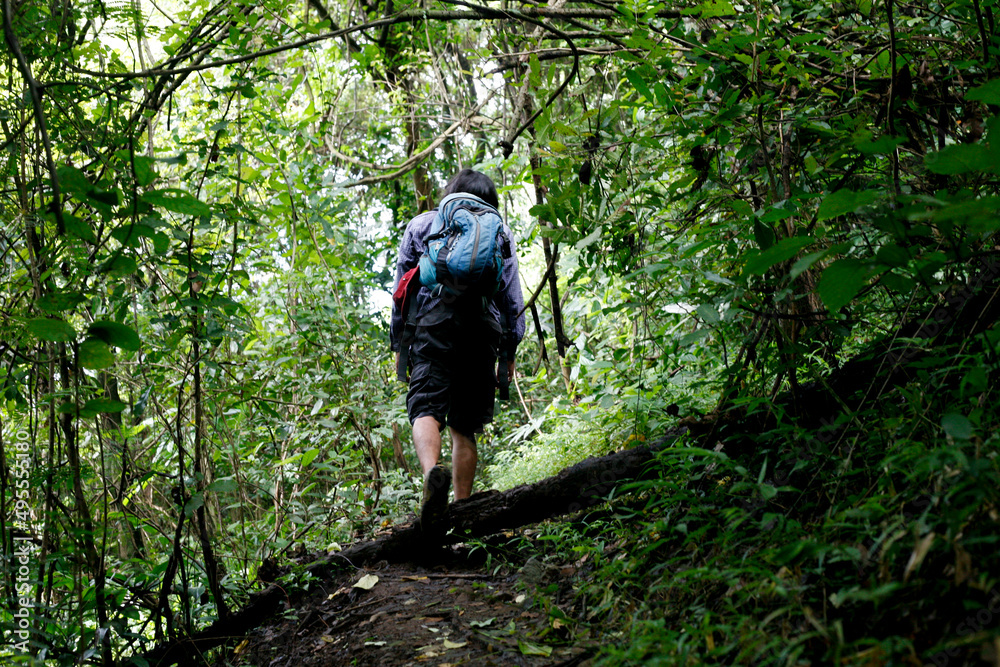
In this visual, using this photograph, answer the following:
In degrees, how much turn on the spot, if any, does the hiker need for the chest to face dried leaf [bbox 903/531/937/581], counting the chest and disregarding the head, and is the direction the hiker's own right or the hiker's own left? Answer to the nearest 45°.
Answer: approximately 180°

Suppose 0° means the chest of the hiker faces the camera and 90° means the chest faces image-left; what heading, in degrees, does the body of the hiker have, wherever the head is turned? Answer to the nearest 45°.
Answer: approximately 180°

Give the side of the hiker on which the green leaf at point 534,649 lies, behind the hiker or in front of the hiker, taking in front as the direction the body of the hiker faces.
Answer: behind
